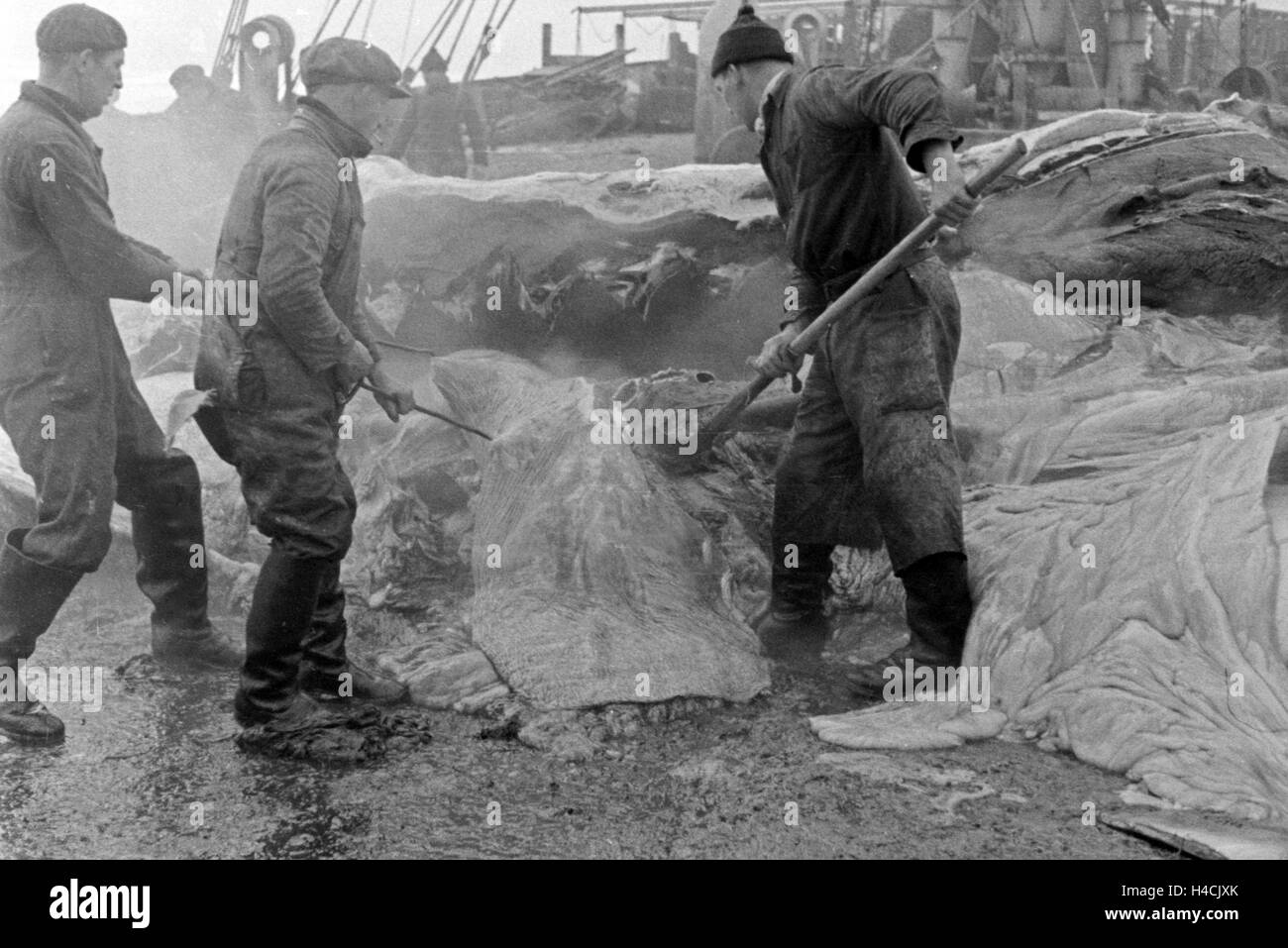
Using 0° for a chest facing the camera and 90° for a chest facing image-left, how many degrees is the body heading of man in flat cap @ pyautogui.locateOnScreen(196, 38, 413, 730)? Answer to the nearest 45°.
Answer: approximately 270°

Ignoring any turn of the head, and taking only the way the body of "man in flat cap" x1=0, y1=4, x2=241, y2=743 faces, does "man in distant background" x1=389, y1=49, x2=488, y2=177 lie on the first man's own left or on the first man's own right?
on the first man's own left

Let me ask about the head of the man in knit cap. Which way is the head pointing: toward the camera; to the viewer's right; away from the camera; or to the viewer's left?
to the viewer's left

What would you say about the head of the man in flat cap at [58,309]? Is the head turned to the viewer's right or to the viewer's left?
to the viewer's right

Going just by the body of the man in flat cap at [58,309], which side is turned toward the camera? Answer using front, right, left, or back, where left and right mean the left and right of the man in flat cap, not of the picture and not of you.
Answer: right

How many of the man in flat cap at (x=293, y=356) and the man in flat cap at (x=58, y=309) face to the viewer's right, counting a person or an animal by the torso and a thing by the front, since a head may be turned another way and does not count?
2

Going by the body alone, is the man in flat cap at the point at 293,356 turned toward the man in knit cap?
yes

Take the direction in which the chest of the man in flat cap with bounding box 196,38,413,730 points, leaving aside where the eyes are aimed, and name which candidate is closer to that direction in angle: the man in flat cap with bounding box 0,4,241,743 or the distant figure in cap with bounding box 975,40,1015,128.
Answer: the distant figure in cap

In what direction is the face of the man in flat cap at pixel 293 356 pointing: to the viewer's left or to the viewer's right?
to the viewer's right
